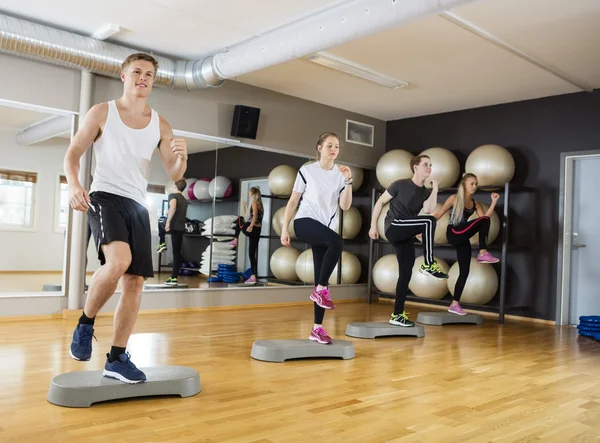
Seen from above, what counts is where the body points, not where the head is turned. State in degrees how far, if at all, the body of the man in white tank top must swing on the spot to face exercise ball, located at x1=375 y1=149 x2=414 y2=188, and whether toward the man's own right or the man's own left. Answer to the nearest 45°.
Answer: approximately 90° to the man's own left

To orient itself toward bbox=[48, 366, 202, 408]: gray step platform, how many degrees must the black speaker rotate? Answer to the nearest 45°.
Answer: approximately 45° to its right

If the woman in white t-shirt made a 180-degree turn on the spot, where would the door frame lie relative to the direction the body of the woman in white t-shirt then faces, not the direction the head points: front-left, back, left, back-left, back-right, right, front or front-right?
right

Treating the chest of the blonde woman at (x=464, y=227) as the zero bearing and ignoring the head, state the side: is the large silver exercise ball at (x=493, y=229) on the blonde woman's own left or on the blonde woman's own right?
on the blonde woman's own left

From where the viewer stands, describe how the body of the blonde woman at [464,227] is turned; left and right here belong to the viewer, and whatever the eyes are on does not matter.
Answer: facing the viewer and to the right of the viewer

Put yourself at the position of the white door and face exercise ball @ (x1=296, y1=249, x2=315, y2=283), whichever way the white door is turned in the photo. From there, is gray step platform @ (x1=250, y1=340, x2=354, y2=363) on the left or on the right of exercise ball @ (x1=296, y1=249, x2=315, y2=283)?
left

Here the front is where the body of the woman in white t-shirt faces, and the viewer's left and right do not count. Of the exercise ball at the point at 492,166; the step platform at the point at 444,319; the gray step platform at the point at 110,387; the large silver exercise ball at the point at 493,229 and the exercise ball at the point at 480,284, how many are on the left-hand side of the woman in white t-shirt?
4

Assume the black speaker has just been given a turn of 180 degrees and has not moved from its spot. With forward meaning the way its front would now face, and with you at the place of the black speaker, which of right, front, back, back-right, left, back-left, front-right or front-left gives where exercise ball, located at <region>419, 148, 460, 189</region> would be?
back-right

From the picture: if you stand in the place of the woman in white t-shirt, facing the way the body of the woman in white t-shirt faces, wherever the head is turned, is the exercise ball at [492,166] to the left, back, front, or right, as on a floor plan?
left

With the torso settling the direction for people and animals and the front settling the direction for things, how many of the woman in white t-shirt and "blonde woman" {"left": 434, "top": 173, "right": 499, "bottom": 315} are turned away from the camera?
0

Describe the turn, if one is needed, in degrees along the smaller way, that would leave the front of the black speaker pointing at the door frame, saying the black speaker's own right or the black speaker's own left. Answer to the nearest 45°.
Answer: approximately 45° to the black speaker's own left
